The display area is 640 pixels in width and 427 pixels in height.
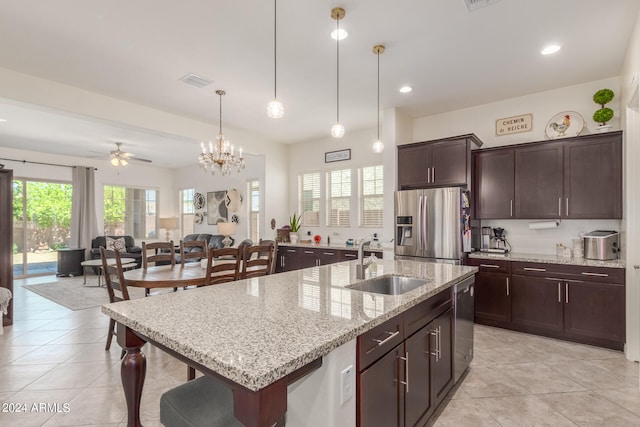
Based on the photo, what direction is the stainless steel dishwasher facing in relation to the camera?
to the viewer's right

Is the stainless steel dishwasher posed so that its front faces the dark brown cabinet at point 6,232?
no

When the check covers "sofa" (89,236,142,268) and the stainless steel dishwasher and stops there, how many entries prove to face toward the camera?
1

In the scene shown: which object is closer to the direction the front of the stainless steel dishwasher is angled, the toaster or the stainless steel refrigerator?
the toaster

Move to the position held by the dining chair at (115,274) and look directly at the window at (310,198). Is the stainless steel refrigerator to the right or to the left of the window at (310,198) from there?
right

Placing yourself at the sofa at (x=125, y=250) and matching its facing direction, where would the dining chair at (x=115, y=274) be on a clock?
The dining chair is roughly at 12 o'clock from the sofa.

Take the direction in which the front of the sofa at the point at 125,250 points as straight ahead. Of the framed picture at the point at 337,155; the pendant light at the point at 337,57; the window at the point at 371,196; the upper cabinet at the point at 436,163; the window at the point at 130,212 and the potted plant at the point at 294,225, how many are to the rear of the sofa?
1

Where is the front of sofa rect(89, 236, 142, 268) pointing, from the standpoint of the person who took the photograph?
facing the viewer

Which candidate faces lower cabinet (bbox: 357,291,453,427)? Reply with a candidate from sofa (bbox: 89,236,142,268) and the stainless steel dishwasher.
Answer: the sofa

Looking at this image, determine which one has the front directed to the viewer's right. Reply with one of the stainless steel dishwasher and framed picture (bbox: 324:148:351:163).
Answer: the stainless steel dishwasher

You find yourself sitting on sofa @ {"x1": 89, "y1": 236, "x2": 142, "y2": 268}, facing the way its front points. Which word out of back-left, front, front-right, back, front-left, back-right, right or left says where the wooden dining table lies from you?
front

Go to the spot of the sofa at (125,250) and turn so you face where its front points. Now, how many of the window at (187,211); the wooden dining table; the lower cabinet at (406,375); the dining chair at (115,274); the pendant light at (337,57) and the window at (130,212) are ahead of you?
4

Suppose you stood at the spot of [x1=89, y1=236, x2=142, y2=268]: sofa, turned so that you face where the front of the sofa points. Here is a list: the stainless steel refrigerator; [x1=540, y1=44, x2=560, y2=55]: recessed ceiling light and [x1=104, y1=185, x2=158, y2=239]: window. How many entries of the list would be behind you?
1

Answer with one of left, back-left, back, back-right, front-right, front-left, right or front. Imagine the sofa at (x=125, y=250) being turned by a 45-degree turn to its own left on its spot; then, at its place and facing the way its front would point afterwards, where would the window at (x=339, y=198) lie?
front

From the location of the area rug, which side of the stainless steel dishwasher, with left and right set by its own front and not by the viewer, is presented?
back

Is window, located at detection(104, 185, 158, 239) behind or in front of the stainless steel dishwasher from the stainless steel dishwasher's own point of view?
behind

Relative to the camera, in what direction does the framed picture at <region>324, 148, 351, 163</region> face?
facing the viewer and to the left of the viewer

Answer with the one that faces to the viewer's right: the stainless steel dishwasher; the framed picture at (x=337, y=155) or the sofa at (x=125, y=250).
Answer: the stainless steel dishwasher

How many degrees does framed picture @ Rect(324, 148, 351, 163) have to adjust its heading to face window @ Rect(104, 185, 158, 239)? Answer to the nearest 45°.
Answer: approximately 90° to its right

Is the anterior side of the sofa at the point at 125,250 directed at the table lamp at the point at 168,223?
no
